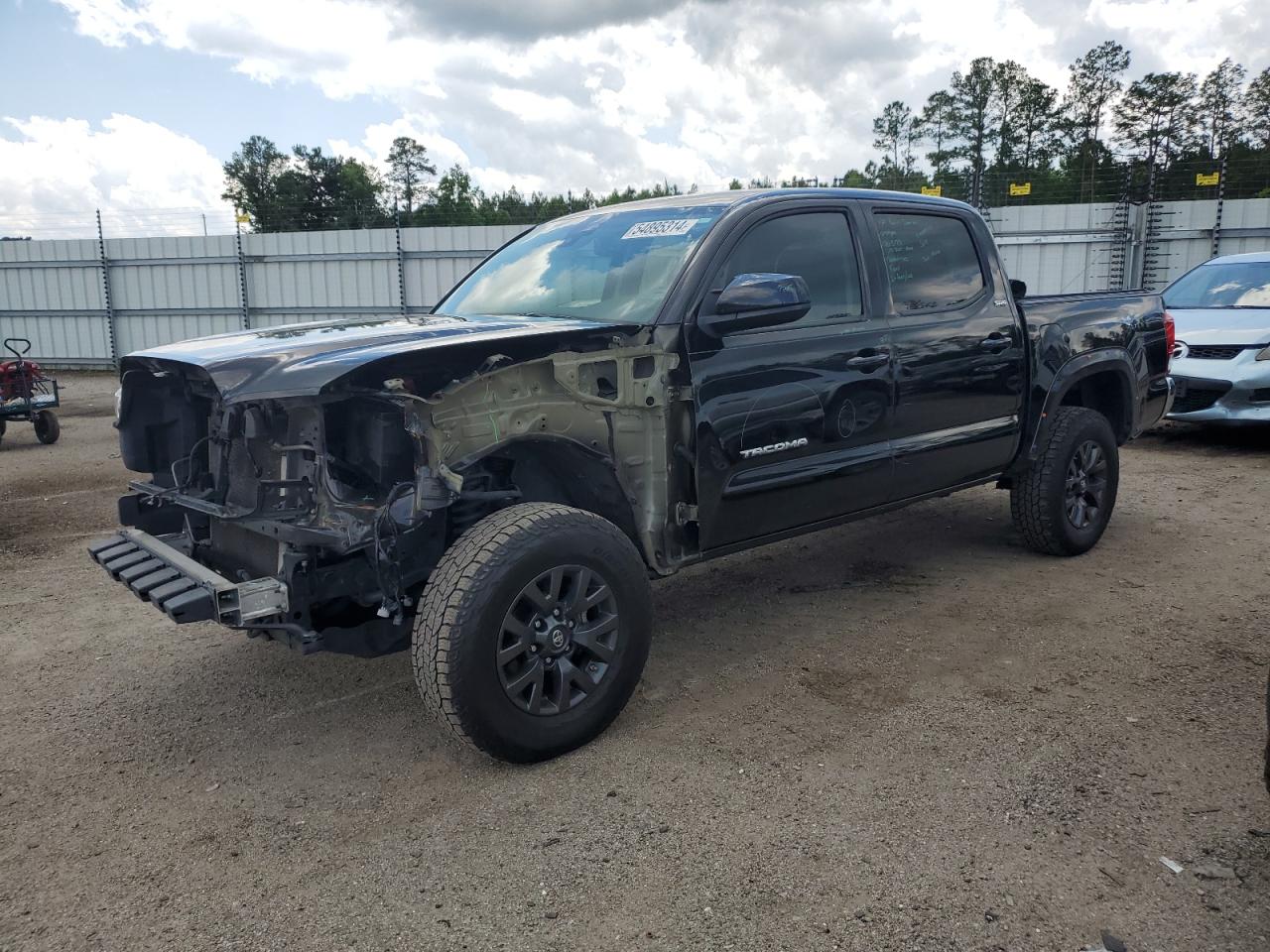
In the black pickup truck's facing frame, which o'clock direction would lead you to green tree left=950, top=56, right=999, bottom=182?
The green tree is roughly at 5 o'clock from the black pickup truck.

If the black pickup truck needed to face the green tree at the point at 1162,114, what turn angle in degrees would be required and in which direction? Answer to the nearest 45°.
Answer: approximately 180°

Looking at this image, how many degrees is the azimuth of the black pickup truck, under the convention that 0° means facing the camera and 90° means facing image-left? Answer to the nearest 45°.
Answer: approximately 45°

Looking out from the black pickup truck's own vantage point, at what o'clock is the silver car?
The silver car is roughly at 6 o'clock from the black pickup truck.

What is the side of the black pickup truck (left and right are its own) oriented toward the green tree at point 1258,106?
back

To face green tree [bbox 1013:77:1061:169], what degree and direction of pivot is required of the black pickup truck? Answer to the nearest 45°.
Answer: approximately 180°

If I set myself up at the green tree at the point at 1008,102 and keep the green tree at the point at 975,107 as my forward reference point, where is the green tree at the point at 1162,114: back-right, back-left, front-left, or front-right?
back-left

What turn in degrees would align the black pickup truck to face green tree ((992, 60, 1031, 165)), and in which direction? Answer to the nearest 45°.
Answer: approximately 180°
